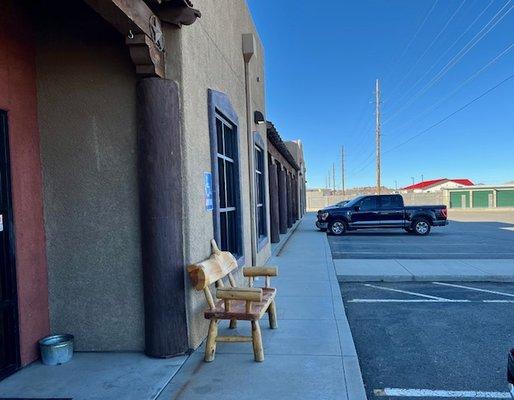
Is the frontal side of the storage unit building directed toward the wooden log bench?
yes

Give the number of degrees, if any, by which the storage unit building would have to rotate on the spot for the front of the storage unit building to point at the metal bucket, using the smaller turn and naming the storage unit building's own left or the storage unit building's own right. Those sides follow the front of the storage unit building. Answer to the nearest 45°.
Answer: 0° — it already faces it

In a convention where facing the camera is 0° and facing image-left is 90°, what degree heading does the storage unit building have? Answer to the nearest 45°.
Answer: approximately 0°

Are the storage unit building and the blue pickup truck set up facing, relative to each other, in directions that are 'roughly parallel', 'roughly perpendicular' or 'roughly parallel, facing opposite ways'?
roughly perpendicular
